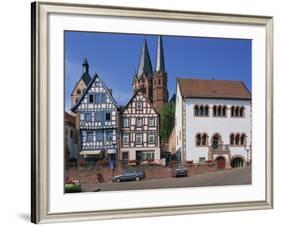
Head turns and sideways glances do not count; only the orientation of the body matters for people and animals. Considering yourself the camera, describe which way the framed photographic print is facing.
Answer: facing the viewer and to the right of the viewer
